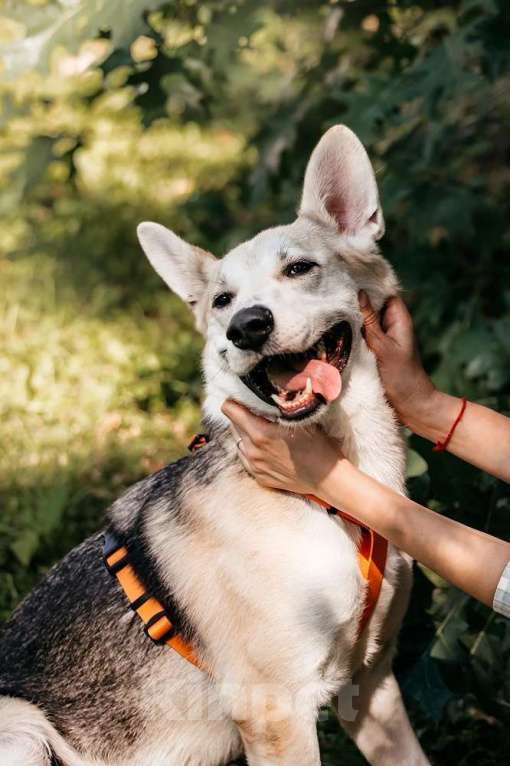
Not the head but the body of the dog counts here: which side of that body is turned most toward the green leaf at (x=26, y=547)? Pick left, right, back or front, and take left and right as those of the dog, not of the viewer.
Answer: back

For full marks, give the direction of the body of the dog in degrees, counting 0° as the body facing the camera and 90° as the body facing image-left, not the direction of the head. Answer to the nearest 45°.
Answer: approximately 315°
